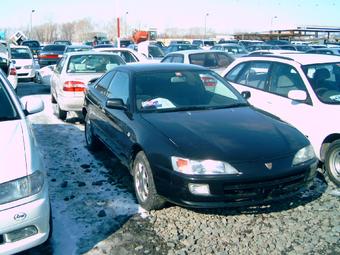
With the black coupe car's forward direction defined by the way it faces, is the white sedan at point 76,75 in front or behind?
behind

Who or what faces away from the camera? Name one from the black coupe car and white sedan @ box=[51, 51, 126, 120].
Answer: the white sedan

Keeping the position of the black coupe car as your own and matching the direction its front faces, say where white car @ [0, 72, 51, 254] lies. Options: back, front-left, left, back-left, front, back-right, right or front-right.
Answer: right

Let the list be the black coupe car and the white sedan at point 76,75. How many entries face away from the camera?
1

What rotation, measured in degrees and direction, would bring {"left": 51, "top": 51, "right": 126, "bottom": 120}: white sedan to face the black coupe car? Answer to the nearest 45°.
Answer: approximately 180°

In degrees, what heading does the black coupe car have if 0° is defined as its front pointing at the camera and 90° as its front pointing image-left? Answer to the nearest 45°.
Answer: approximately 315°

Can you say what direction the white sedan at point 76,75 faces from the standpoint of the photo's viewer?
facing away from the viewer

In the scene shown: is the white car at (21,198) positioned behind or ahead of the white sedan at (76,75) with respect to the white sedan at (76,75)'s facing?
behind
